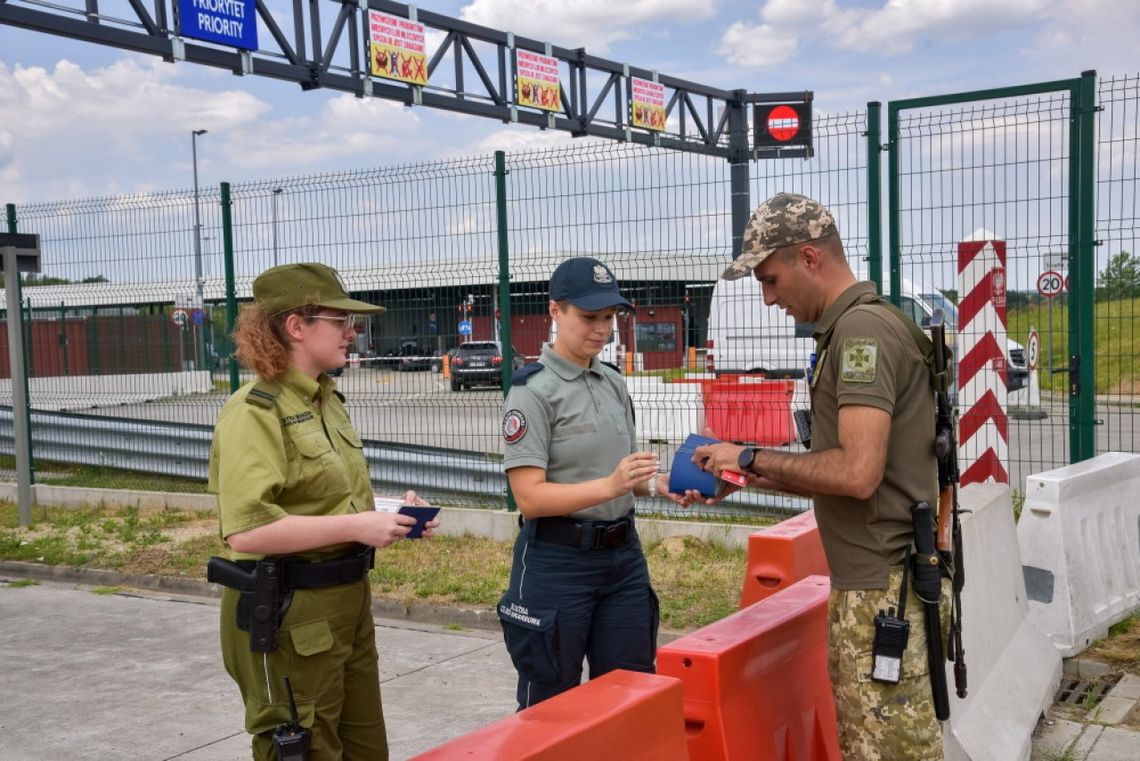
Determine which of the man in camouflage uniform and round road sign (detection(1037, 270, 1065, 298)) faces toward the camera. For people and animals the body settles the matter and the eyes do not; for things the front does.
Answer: the round road sign

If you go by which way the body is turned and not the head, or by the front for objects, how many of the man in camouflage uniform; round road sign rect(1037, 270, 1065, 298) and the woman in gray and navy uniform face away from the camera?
0

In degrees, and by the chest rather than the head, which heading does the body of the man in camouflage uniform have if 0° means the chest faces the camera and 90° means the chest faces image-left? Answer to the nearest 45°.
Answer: approximately 90°

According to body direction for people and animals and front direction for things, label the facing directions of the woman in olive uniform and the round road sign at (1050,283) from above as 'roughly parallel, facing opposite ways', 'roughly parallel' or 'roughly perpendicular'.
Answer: roughly perpendicular

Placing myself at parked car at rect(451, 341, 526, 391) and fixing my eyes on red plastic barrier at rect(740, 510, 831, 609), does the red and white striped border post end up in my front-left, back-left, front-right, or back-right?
front-left

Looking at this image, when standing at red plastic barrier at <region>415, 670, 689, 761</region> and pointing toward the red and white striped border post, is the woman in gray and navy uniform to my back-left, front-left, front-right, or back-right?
front-left

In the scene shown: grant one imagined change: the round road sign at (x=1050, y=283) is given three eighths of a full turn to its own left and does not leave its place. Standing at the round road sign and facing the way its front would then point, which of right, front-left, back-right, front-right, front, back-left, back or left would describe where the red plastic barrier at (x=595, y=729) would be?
back-right

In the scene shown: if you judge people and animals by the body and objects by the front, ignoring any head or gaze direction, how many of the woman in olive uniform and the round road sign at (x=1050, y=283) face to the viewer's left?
0

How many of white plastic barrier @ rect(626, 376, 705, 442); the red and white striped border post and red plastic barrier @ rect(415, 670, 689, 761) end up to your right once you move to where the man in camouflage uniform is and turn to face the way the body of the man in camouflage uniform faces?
2

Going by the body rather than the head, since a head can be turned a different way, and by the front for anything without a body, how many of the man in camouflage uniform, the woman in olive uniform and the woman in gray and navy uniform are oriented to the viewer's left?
1

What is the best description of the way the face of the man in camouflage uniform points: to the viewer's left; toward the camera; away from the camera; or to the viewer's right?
to the viewer's left

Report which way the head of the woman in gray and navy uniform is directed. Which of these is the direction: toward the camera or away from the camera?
toward the camera

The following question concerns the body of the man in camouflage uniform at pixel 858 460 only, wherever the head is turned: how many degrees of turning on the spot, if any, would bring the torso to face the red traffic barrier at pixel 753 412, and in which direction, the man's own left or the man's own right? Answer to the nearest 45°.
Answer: approximately 90° to the man's own right

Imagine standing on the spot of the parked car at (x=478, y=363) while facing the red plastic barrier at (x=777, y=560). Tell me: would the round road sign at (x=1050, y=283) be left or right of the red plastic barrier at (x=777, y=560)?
left

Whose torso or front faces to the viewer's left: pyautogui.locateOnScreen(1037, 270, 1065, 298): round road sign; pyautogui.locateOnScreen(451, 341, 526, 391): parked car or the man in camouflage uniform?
the man in camouflage uniform

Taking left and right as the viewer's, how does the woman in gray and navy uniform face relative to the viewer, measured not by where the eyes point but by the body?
facing the viewer and to the right of the viewer

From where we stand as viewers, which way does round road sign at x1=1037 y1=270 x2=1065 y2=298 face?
facing the viewer
